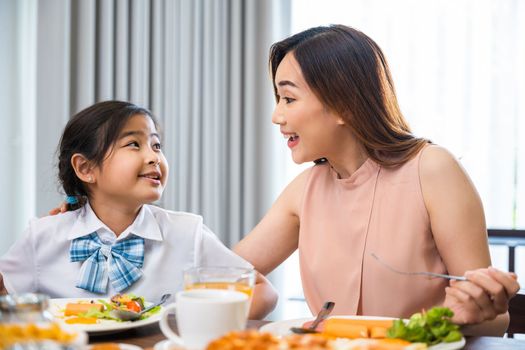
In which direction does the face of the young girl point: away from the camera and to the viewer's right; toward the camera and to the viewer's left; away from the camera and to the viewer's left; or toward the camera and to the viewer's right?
toward the camera and to the viewer's right

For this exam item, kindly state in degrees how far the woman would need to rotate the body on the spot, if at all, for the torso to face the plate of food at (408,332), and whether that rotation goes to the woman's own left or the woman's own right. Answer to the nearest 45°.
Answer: approximately 45° to the woman's own left

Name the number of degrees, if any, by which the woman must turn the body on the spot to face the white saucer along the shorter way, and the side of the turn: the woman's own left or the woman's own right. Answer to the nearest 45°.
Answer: approximately 45° to the woman's own left

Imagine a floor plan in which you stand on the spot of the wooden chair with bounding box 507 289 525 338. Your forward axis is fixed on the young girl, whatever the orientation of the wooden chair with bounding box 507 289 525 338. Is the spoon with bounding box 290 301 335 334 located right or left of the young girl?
left

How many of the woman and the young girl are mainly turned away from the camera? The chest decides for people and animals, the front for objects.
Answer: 0

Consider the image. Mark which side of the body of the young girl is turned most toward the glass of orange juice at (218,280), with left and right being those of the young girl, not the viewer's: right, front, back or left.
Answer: front

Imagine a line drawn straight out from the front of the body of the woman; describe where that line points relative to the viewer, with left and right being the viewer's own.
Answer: facing the viewer and to the left of the viewer

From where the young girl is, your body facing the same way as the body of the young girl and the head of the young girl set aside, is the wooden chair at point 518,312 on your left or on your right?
on your left

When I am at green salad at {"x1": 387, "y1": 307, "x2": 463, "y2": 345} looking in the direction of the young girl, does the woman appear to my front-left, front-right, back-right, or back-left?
front-right

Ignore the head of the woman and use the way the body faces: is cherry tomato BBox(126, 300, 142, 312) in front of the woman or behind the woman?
in front

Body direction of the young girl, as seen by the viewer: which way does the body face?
toward the camera

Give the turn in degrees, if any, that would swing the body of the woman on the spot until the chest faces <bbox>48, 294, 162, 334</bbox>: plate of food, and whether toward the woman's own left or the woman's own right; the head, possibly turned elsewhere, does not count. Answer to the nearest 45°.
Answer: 0° — they already face it

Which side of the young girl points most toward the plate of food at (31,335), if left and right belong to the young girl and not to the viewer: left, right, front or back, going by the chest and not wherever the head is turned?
front

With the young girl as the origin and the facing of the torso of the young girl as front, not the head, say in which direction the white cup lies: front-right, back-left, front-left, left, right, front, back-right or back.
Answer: front
